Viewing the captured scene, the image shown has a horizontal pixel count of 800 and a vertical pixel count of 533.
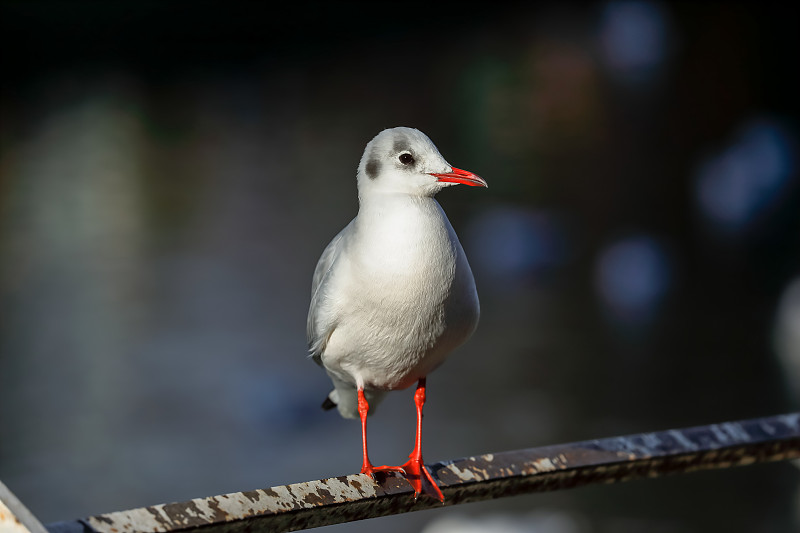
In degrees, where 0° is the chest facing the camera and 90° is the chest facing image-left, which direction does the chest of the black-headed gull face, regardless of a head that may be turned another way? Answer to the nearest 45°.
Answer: approximately 315°
